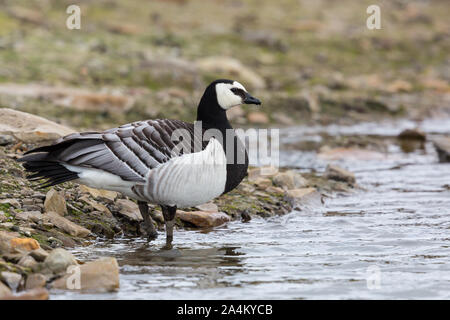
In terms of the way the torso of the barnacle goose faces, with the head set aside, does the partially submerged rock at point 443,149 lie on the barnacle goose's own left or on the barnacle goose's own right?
on the barnacle goose's own left

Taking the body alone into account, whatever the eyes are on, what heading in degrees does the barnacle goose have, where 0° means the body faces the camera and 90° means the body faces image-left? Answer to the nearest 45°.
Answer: approximately 270°

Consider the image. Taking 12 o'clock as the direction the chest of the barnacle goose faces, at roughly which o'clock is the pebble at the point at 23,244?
The pebble is roughly at 5 o'clock from the barnacle goose.

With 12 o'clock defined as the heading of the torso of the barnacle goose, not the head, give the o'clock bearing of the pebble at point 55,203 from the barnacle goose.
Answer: The pebble is roughly at 7 o'clock from the barnacle goose.

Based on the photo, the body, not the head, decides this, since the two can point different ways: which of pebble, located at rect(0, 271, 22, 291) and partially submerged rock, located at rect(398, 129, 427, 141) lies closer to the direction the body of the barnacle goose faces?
the partially submerged rock

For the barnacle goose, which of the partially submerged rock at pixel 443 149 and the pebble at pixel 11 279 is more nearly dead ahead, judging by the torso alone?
the partially submerged rock

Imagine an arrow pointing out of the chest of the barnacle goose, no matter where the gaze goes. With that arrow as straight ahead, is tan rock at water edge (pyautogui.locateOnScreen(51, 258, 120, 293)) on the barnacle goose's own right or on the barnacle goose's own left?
on the barnacle goose's own right

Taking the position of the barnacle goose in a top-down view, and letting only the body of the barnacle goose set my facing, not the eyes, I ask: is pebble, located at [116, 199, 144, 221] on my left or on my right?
on my left
